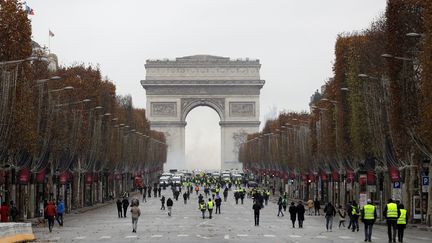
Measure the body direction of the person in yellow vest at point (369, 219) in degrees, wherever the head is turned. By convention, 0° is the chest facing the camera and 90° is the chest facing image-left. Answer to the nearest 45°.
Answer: approximately 180°
